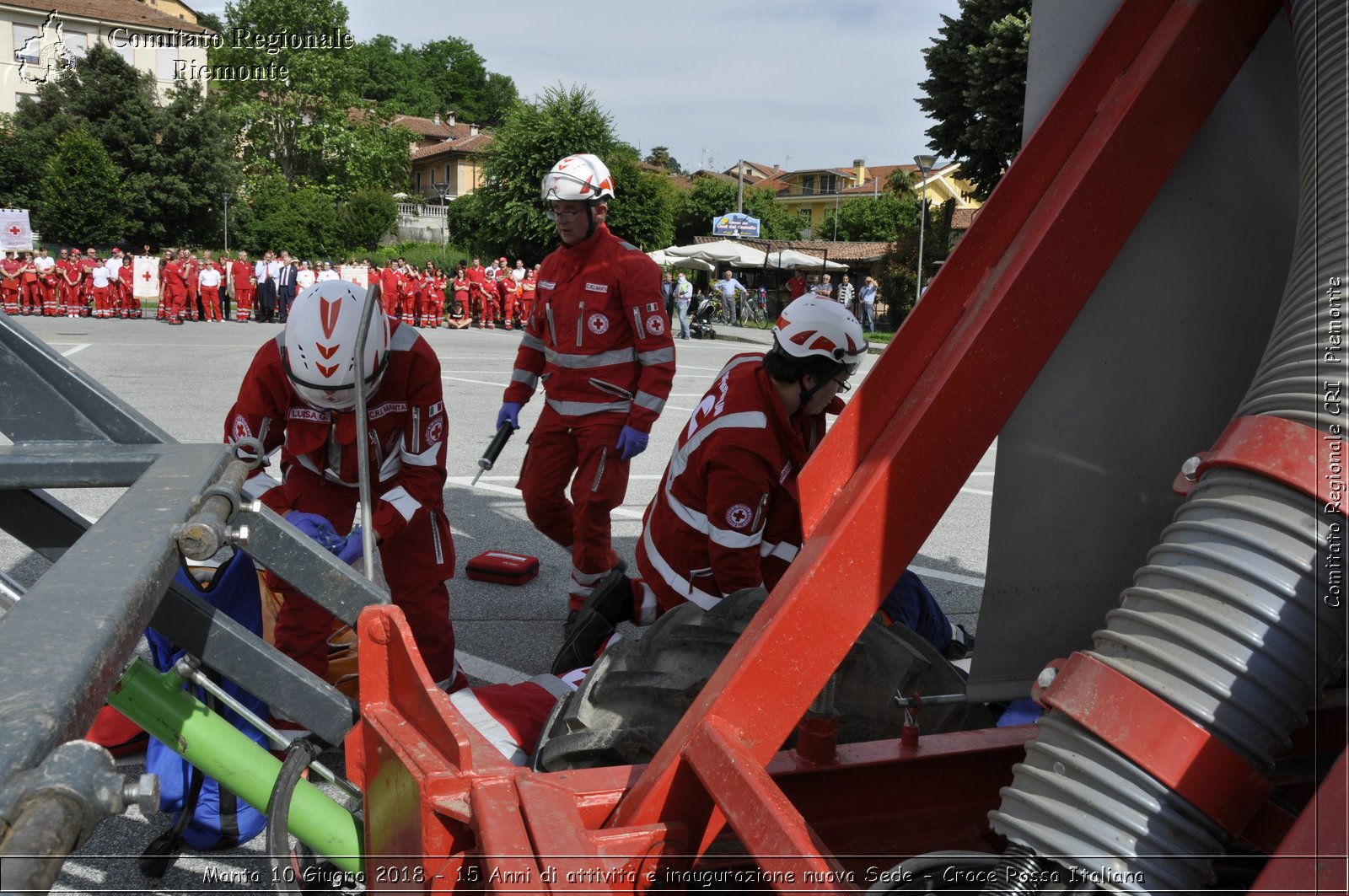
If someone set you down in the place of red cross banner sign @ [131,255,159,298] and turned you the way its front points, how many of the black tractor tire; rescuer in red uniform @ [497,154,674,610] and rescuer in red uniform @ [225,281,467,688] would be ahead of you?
3

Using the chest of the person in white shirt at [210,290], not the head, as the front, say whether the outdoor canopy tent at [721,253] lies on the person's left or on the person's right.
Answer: on the person's left

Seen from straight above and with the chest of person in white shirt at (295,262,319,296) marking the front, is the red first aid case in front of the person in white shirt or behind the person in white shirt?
in front

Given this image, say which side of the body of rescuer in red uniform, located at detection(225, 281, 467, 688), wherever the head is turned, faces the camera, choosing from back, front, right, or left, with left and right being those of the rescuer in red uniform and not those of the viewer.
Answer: front

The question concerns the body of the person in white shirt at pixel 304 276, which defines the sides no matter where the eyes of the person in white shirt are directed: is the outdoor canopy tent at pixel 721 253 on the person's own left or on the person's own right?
on the person's own left

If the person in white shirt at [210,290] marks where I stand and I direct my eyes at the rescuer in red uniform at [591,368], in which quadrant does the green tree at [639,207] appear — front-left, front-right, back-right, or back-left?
back-left

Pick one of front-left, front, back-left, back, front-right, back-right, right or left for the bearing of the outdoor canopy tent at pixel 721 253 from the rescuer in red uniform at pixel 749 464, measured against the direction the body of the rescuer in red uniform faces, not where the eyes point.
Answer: left

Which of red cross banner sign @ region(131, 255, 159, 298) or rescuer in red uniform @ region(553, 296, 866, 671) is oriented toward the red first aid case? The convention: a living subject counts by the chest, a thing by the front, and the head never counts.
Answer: the red cross banner sign

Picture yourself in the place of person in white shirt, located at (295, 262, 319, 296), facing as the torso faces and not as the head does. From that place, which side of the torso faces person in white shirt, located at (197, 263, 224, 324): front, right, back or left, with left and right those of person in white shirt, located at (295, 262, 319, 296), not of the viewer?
right

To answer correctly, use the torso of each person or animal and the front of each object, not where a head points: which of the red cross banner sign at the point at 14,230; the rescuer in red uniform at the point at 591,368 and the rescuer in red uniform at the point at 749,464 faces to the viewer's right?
the rescuer in red uniform at the point at 749,464

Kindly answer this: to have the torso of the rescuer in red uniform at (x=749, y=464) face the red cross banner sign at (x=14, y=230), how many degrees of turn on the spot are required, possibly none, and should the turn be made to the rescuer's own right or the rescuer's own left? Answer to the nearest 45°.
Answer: approximately 135° to the rescuer's own left

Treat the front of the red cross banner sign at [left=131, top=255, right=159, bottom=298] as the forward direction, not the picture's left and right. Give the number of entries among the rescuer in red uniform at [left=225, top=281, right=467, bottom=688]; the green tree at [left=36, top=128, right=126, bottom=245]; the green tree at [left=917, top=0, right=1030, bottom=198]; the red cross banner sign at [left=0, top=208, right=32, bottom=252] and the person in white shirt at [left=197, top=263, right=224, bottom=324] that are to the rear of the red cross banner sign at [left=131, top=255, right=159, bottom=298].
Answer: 1

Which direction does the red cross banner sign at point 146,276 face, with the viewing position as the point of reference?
facing the viewer

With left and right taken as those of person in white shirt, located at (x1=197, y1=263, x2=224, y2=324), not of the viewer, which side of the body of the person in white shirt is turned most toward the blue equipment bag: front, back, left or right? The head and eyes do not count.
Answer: front

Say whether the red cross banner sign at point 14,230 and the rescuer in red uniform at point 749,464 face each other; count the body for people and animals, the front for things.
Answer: no

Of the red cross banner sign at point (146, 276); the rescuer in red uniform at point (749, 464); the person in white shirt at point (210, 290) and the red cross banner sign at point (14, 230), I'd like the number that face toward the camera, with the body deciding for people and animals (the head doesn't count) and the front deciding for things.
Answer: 3

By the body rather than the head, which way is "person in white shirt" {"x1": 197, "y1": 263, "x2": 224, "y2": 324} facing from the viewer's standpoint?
toward the camera

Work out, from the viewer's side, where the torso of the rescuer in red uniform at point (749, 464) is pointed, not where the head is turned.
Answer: to the viewer's right

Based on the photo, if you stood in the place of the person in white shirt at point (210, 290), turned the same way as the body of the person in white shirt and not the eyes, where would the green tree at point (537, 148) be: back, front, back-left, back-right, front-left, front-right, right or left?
back-left

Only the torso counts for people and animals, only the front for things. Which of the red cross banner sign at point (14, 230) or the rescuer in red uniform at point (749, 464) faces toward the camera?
the red cross banner sign

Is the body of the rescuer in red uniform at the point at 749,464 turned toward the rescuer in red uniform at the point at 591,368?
no
